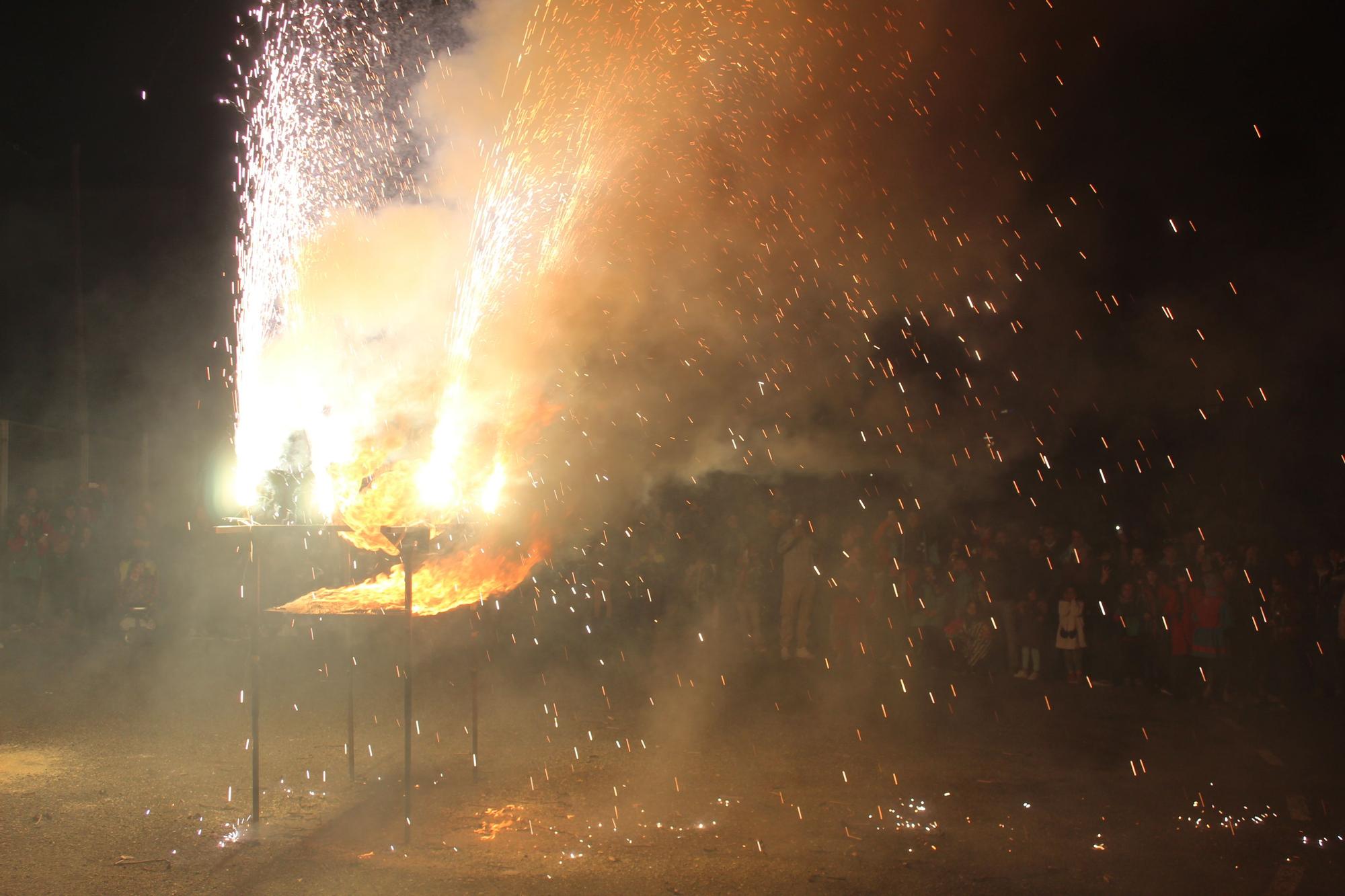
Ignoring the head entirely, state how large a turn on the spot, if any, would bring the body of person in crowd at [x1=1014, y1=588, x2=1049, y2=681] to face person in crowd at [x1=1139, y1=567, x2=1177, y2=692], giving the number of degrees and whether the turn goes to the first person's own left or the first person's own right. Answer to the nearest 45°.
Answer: approximately 90° to the first person's own left

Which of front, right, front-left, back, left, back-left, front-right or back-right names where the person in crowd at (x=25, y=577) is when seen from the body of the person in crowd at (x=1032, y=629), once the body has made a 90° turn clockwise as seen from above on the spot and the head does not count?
front

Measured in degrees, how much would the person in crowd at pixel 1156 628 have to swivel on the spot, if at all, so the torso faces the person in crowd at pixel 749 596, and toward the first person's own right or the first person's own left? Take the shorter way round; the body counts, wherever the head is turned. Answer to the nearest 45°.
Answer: approximately 45° to the first person's own right

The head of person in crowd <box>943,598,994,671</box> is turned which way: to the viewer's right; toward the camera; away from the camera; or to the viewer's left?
toward the camera

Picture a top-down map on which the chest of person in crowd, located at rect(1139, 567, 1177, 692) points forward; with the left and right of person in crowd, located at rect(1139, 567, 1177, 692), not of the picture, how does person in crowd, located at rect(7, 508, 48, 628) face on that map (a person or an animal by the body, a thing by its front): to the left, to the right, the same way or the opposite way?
to the left

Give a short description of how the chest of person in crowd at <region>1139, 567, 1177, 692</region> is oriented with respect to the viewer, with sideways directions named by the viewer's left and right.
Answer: facing the viewer and to the left of the viewer

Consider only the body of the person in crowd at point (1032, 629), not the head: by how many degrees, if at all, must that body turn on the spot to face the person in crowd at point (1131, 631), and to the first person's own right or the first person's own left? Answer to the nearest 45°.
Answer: approximately 90° to the first person's own left

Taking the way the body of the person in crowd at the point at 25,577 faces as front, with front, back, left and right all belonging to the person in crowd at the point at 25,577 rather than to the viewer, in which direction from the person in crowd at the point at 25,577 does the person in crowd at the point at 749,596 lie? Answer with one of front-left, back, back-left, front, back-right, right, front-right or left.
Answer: front-left

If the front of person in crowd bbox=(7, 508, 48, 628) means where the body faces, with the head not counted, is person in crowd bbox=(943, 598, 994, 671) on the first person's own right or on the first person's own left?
on the first person's own left

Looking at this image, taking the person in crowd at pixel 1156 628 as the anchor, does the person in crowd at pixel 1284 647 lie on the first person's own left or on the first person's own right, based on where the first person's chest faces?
on the first person's own left

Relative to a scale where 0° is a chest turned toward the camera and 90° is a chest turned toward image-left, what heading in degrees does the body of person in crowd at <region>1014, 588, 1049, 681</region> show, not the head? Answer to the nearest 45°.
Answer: approximately 0°
